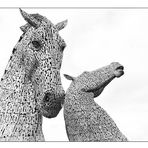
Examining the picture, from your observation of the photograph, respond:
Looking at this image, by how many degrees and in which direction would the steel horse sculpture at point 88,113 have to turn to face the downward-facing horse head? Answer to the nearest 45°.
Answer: approximately 135° to its right

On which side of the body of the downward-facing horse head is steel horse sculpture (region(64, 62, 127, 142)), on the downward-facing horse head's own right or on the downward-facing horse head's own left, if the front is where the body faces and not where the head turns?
on the downward-facing horse head's own left

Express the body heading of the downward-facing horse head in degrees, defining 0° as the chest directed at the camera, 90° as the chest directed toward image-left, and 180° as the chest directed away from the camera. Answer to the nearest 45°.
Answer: approximately 315°

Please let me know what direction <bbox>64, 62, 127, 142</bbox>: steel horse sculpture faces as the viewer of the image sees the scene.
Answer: facing to the right of the viewer
